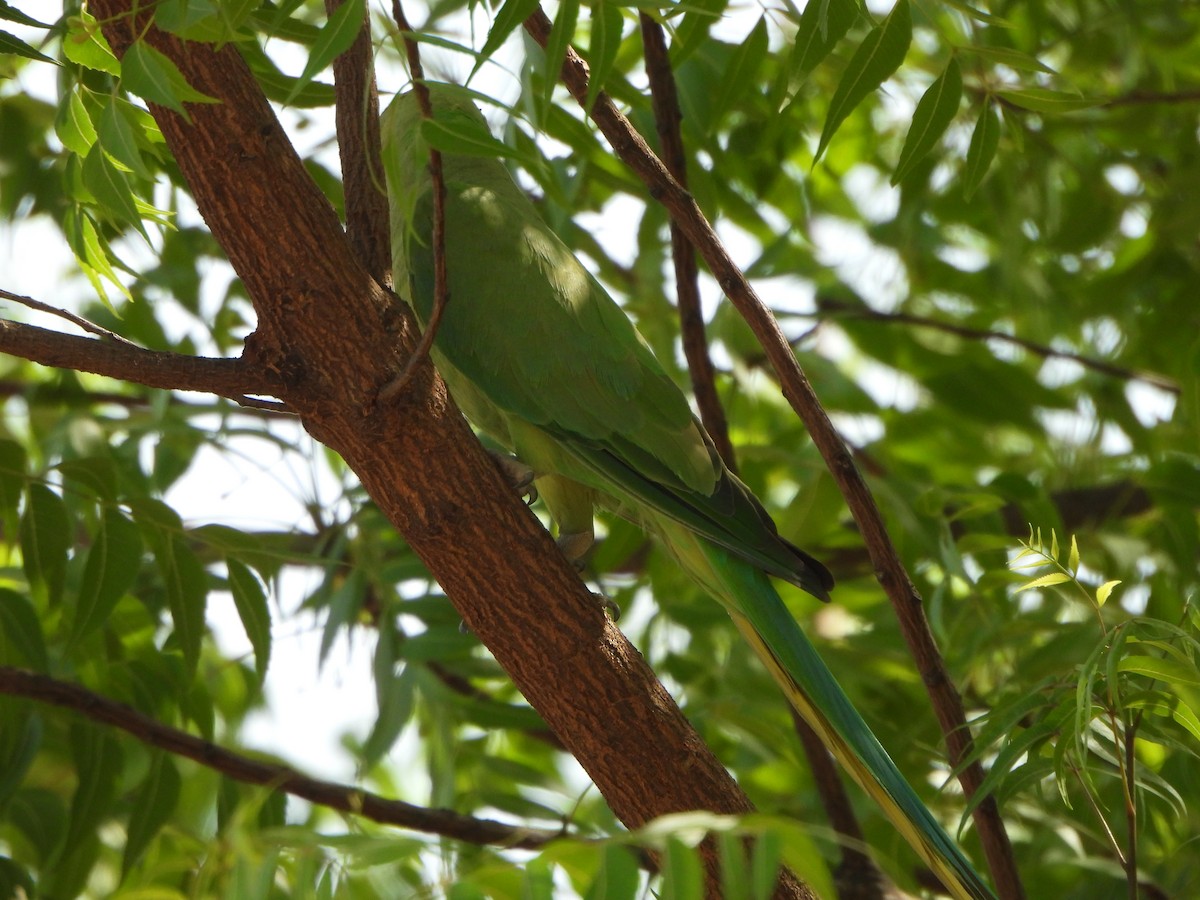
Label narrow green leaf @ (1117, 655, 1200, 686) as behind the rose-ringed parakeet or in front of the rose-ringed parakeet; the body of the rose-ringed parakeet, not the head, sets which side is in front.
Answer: behind

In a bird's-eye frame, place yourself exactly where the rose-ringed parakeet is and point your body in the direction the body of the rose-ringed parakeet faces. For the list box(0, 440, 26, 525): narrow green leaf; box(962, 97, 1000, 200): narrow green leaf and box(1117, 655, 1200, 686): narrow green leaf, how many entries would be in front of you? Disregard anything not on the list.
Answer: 1

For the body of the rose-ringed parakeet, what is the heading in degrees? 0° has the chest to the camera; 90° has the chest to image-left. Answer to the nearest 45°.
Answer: approximately 90°
